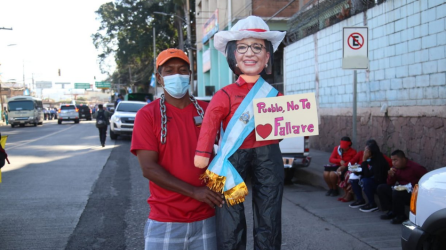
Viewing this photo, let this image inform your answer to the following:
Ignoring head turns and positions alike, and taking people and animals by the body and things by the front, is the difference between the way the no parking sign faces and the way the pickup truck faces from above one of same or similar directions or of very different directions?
very different directions

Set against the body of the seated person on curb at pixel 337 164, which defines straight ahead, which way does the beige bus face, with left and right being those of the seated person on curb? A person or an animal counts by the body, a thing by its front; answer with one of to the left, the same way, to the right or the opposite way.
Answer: to the left

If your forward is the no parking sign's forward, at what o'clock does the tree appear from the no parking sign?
The tree is roughly at 5 o'clock from the no parking sign.

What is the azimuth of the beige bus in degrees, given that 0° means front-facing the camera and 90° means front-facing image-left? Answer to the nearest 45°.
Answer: approximately 0°

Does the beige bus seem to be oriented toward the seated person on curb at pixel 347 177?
yes

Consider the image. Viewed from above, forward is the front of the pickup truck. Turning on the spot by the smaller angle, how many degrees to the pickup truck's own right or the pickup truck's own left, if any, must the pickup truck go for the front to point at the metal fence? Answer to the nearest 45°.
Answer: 0° — it already faces it

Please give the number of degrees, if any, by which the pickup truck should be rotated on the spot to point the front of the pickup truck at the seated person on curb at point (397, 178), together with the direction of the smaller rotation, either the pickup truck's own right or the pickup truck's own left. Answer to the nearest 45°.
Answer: approximately 135° to the pickup truck's own right

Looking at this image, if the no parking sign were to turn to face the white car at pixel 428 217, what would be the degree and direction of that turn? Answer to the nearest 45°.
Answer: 0° — it already faces it

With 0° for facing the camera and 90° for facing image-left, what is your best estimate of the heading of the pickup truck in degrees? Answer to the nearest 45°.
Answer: approximately 180°
